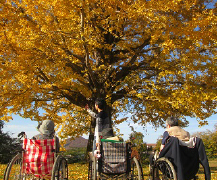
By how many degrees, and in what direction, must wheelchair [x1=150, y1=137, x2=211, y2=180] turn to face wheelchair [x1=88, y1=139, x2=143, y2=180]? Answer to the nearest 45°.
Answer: approximately 45° to its left

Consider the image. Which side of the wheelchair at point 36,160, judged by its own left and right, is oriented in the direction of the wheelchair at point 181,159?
right

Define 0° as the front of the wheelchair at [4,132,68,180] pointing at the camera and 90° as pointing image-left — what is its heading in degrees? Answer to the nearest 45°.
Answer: approximately 180°

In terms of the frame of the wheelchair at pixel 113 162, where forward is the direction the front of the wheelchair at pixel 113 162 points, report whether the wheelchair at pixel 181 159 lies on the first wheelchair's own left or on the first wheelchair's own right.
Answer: on the first wheelchair's own right

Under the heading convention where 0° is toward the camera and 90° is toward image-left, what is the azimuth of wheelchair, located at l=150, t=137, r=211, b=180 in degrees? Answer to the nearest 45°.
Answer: approximately 135°

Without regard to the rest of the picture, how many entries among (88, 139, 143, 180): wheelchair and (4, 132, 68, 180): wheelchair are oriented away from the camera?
2

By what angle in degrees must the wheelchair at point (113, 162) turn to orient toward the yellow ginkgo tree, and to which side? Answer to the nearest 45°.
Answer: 0° — it already faces it

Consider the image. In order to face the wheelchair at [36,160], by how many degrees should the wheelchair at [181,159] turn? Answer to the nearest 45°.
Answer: approximately 45° to its left

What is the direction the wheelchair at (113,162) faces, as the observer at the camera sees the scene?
facing away from the viewer
